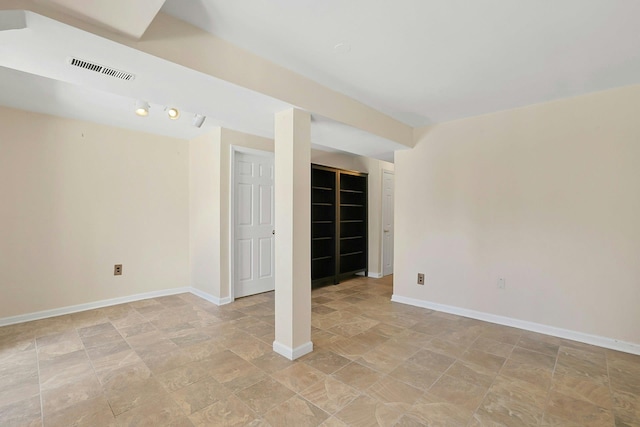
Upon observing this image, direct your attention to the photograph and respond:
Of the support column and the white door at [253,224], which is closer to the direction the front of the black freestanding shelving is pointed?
the support column

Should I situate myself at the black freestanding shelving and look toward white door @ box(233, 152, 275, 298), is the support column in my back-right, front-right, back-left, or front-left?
front-left

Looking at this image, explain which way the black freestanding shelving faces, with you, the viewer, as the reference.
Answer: facing the viewer and to the right of the viewer

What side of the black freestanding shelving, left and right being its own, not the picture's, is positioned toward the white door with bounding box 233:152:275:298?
right

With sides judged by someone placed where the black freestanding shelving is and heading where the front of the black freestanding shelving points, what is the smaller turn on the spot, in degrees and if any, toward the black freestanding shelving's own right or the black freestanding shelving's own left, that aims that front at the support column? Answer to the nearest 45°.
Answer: approximately 45° to the black freestanding shelving's own right

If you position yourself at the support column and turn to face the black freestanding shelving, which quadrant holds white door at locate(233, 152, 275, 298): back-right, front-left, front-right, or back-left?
front-left

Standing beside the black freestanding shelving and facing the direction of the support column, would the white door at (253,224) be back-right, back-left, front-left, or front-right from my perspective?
front-right
